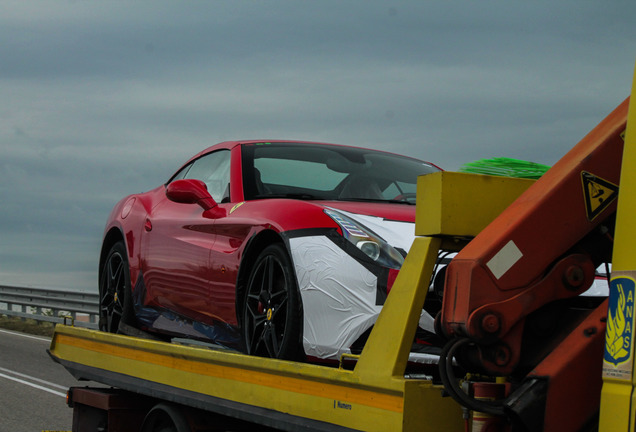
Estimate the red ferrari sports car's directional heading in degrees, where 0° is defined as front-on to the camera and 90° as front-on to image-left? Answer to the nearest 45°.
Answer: approximately 315°

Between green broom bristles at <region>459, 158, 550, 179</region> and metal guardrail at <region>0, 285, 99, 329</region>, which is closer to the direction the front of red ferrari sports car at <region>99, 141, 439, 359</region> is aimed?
the green broom bristles

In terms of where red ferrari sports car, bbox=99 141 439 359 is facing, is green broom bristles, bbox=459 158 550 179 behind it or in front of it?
in front

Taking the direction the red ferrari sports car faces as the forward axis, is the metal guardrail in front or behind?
behind
